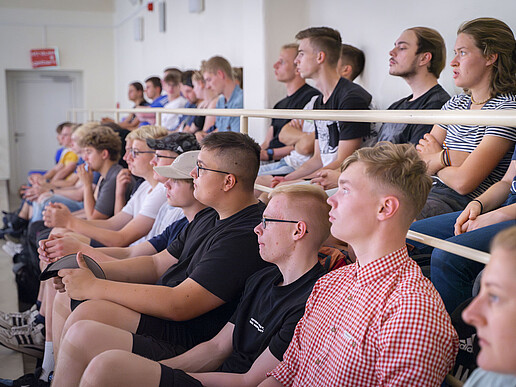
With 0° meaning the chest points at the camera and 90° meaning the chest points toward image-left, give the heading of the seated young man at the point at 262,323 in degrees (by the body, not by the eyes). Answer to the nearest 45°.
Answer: approximately 90°

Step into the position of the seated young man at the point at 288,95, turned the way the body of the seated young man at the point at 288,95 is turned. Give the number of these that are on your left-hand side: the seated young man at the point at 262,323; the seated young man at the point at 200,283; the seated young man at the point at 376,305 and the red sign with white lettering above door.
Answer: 3

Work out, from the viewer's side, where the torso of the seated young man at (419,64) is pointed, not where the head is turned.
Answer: to the viewer's left

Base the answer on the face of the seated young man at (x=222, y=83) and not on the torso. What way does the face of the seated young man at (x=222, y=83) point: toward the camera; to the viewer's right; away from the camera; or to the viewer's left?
to the viewer's left

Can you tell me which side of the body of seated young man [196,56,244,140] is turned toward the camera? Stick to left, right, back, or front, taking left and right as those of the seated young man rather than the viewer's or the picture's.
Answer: left

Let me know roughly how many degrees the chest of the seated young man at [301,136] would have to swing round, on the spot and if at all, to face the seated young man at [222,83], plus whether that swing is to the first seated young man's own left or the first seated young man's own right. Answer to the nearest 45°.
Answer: approximately 45° to the first seated young man's own right

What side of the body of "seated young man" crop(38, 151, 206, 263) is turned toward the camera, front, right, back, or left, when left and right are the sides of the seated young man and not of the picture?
left

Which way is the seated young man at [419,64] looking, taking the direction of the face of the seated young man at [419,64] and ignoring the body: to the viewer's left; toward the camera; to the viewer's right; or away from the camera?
to the viewer's left

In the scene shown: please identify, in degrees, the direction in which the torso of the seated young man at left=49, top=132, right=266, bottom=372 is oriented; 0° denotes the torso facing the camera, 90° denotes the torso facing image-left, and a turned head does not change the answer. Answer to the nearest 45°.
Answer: approximately 90°

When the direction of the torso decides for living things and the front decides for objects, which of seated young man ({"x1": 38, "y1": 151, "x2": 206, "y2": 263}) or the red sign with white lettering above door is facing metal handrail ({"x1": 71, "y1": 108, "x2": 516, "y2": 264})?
the red sign with white lettering above door

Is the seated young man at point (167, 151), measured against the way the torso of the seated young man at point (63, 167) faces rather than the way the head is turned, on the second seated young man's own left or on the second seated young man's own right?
on the second seated young man's own left

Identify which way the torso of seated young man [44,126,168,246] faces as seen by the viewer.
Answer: to the viewer's left

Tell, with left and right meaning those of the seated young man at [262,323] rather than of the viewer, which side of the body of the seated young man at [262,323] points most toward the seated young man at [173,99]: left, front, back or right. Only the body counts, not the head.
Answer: right
